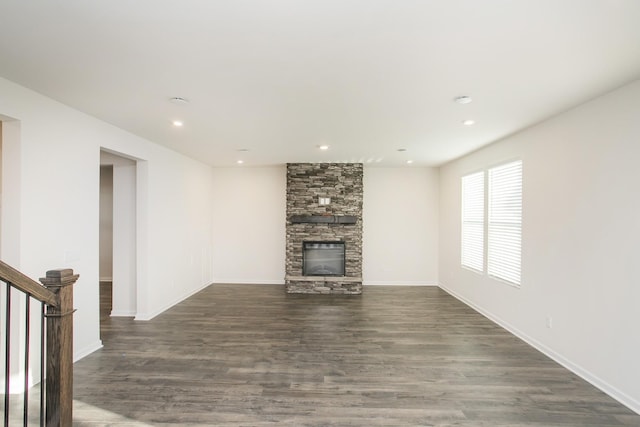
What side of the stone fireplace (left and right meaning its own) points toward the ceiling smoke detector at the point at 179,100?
front

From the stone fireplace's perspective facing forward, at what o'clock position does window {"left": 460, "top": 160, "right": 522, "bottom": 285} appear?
The window is roughly at 10 o'clock from the stone fireplace.

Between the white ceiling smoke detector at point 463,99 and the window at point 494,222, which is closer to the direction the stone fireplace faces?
the white ceiling smoke detector

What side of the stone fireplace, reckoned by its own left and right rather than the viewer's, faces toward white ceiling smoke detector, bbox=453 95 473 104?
front

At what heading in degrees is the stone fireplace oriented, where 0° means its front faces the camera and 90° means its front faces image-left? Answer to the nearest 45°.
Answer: approximately 0°

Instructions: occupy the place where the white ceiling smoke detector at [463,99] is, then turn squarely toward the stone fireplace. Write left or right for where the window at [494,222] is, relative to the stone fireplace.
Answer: right

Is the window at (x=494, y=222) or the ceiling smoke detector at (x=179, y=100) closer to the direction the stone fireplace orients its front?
the ceiling smoke detector
